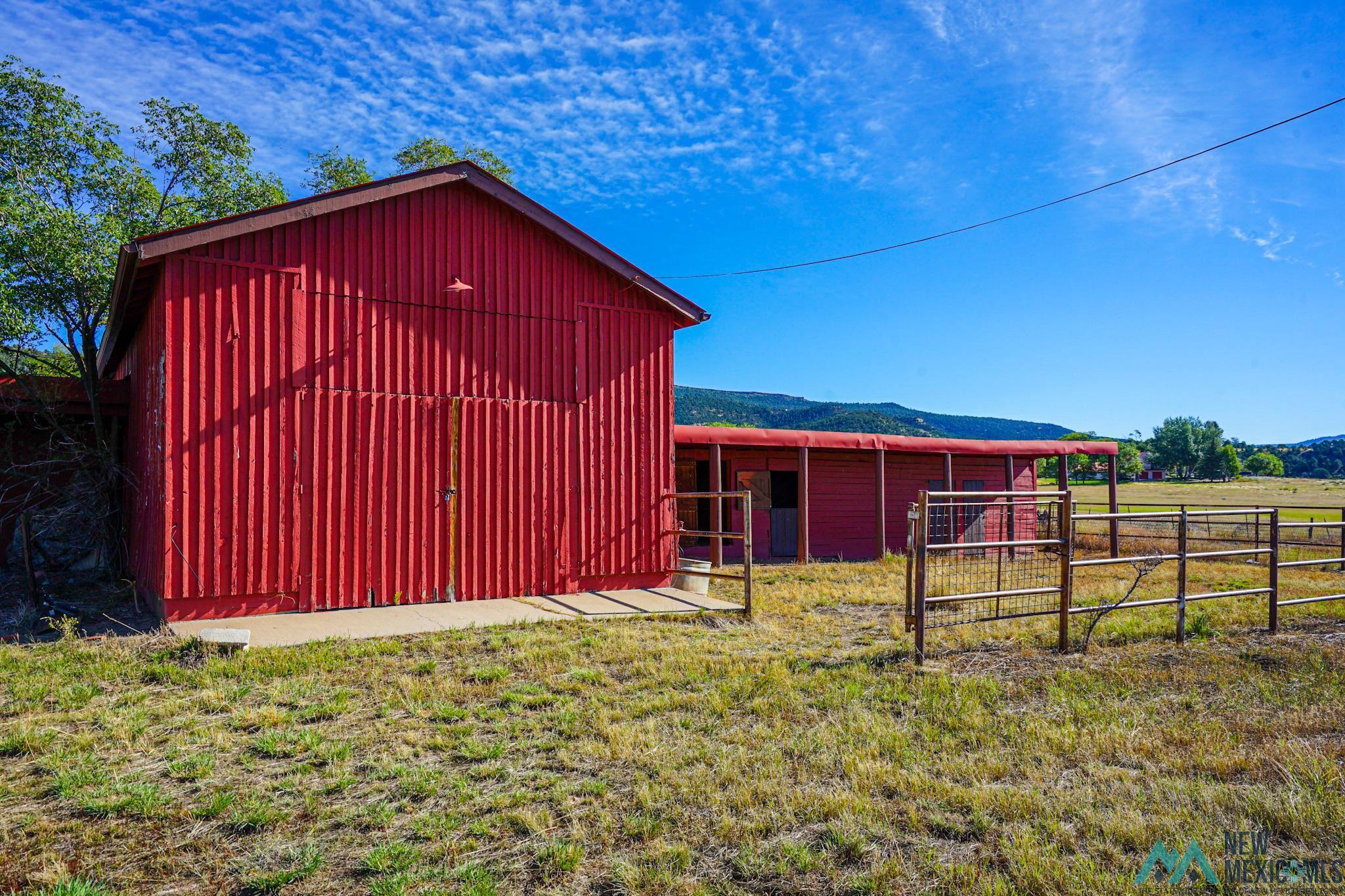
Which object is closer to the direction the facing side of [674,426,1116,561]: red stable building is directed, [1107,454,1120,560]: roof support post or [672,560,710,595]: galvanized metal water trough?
the galvanized metal water trough

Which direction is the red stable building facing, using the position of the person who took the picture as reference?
facing the viewer

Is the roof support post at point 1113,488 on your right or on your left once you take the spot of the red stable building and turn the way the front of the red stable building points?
on your left

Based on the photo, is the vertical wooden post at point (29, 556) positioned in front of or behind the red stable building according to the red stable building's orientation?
in front

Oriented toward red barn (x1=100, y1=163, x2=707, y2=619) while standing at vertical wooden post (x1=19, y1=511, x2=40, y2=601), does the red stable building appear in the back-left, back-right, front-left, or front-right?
front-left

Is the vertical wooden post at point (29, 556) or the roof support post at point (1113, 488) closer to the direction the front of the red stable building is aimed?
the vertical wooden post

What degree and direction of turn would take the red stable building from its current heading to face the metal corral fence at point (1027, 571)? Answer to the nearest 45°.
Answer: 0° — it already faces it

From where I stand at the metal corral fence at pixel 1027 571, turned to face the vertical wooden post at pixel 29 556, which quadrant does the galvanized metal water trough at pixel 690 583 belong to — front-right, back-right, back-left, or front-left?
front-right
